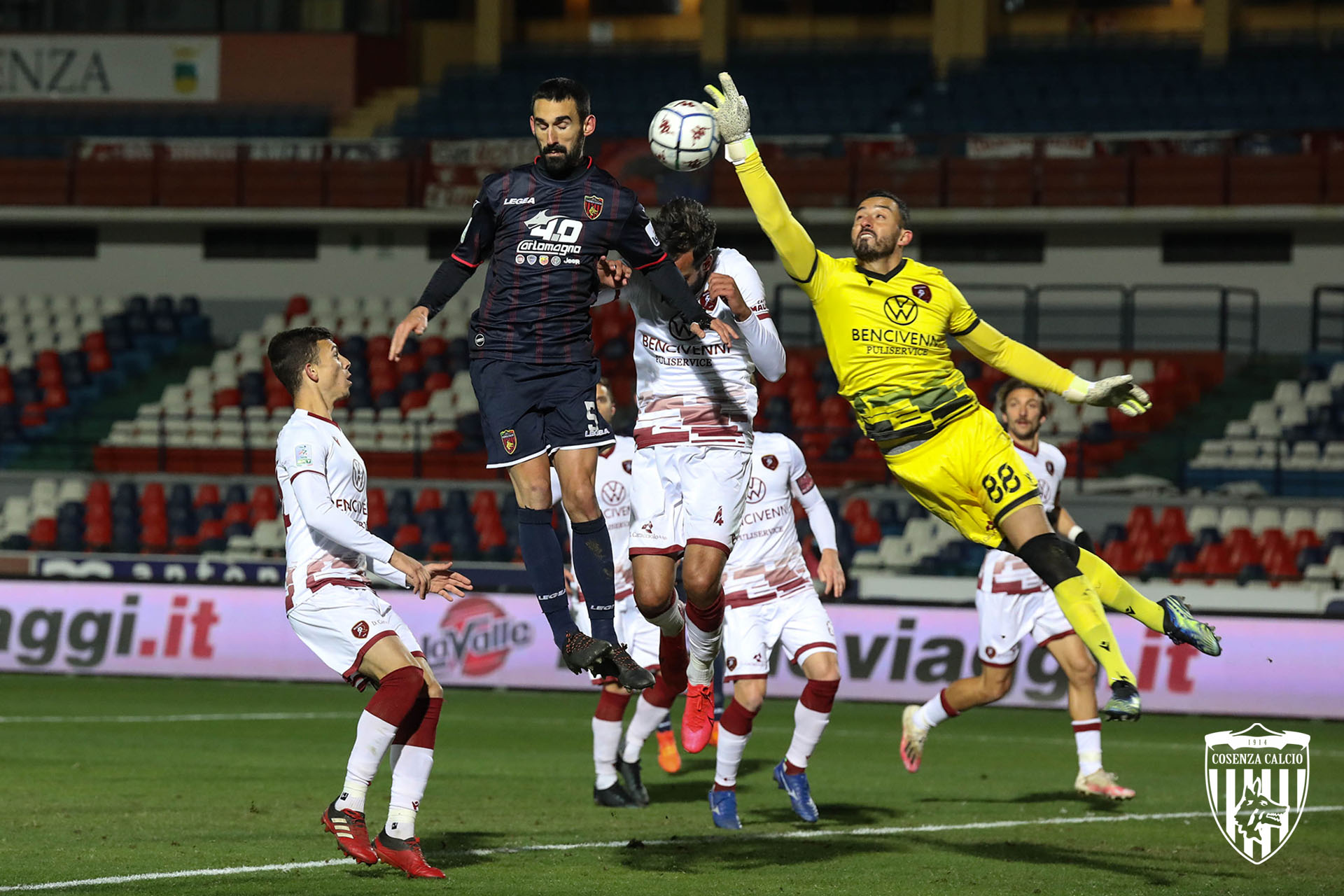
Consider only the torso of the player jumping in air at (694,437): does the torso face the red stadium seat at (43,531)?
no

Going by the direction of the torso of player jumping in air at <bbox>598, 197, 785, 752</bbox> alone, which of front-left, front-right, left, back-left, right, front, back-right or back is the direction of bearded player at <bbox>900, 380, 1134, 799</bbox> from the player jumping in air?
back-left

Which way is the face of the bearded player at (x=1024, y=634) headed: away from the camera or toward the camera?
toward the camera

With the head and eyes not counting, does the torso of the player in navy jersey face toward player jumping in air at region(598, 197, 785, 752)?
no

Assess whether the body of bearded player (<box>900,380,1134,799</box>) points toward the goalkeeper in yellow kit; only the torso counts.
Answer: no

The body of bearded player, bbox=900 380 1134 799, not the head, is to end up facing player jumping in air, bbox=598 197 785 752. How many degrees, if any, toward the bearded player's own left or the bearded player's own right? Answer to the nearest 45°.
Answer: approximately 90° to the bearded player's own right

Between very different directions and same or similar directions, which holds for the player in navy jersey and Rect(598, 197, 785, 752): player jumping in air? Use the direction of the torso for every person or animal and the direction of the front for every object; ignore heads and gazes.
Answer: same or similar directions

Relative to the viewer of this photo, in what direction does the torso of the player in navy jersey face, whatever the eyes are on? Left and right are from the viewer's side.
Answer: facing the viewer

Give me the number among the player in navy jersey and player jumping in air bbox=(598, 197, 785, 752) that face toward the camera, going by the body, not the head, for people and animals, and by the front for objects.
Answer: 2

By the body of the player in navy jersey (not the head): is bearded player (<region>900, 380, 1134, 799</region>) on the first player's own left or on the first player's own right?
on the first player's own left
